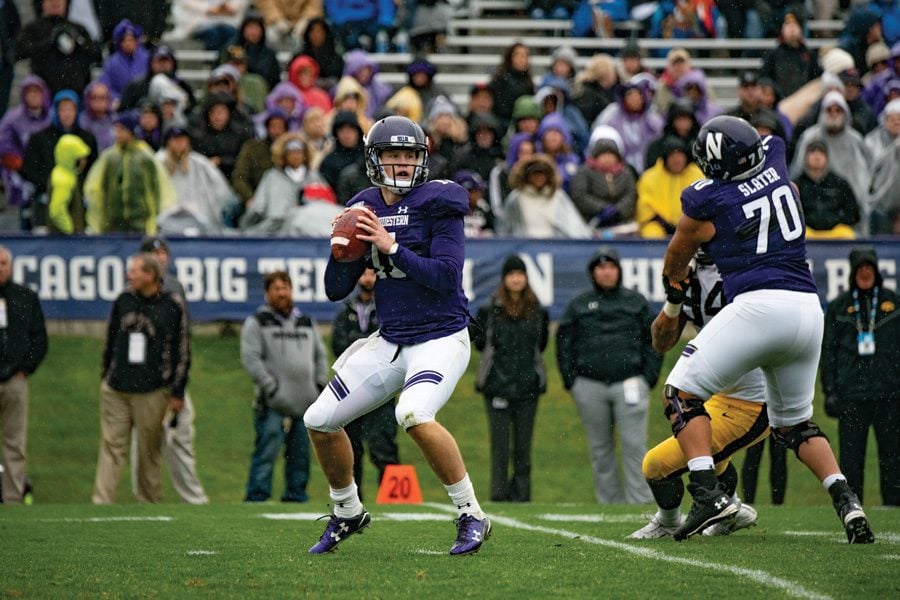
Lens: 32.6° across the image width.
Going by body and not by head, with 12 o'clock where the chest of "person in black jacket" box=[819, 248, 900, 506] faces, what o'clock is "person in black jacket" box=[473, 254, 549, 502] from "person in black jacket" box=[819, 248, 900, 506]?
"person in black jacket" box=[473, 254, 549, 502] is roughly at 3 o'clock from "person in black jacket" box=[819, 248, 900, 506].

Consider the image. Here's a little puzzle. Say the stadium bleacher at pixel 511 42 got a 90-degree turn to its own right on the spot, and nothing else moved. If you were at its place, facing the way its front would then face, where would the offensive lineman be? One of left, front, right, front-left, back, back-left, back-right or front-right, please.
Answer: left

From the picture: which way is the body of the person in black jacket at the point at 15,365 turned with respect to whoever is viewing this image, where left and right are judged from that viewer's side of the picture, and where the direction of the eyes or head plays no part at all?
facing the viewer

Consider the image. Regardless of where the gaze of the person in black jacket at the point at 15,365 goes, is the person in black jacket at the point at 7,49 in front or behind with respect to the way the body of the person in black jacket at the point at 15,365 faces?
behind

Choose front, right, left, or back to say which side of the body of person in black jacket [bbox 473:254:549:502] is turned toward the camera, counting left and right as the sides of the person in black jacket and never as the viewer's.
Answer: front

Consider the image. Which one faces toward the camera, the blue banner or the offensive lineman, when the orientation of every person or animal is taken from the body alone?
the blue banner

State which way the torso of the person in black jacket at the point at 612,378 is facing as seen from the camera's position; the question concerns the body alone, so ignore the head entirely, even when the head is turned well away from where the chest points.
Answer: toward the camera

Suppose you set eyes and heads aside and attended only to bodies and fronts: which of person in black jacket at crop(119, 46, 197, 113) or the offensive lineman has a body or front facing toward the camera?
the person in black jacket

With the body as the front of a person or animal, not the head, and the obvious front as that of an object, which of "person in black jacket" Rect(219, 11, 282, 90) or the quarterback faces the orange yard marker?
the person in black jacket

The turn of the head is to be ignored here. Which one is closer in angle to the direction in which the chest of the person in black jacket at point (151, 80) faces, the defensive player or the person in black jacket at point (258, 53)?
the defensive player

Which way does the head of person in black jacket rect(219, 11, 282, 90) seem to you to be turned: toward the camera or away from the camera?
toward the camera

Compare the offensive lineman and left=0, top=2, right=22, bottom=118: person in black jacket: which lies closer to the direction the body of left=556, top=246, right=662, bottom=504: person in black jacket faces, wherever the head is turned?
the offensive lineman

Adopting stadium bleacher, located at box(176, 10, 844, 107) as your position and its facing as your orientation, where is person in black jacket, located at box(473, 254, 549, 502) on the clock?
The person in black jacket is roughly at 12 o'clock from the stadium bleacher.

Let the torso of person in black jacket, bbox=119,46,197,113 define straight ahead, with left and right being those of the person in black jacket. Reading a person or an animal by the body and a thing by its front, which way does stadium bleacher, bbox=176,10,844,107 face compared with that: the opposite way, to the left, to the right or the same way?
the same way

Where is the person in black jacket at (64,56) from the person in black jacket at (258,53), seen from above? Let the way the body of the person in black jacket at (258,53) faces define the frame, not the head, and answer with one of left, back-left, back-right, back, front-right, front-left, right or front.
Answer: right

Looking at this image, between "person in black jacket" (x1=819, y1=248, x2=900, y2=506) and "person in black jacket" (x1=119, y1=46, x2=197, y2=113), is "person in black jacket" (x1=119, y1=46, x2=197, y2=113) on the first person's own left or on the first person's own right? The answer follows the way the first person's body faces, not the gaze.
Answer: on the first person's own right
